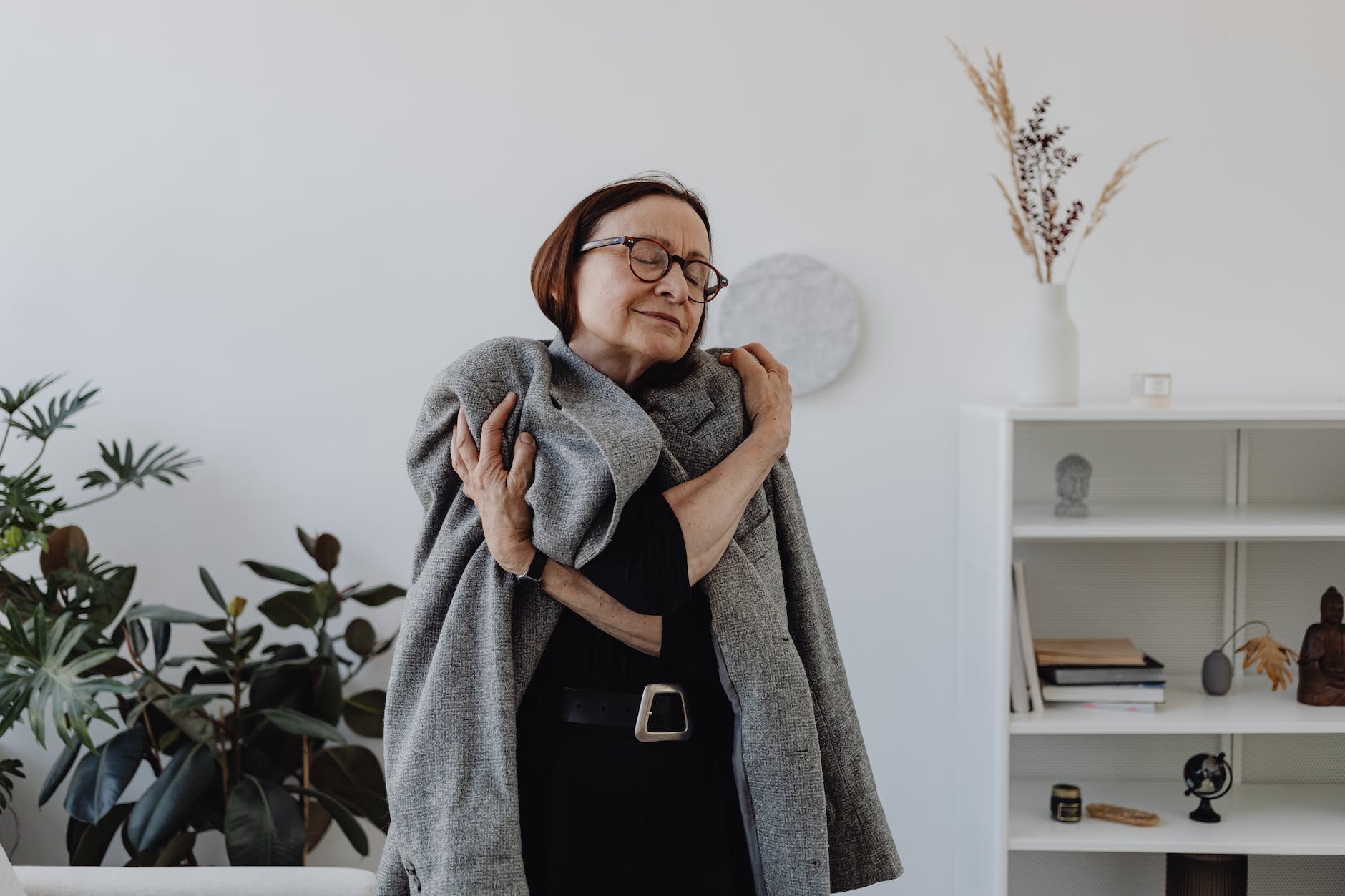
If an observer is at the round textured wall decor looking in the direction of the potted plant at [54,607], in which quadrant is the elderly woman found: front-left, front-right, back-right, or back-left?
front-left

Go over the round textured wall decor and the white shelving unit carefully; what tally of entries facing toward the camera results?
2

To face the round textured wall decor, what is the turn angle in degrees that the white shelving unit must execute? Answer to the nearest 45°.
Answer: approximately 90° to its right

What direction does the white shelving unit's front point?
toward the camera

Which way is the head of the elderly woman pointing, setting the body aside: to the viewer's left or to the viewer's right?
to the viewer's right

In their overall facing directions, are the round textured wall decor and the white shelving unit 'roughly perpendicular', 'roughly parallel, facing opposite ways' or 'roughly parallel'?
roughly parallel

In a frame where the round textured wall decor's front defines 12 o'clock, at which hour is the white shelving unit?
The white shelving unit is roughly at 9 o'clock from the round textured wall decor.

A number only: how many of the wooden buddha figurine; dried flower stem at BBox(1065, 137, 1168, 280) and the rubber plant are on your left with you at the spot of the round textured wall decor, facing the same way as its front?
2

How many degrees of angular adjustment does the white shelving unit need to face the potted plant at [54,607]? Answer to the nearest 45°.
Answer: approximately 45° to its right

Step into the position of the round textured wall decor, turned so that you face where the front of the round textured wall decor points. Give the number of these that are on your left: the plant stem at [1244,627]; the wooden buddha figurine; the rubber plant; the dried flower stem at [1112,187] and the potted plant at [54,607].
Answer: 3

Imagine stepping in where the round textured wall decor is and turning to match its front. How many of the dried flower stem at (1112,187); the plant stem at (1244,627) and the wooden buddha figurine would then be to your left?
3

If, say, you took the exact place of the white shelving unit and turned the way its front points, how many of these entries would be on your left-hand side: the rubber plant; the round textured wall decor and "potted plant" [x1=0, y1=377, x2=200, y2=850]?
0

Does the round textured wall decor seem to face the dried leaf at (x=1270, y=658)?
no
